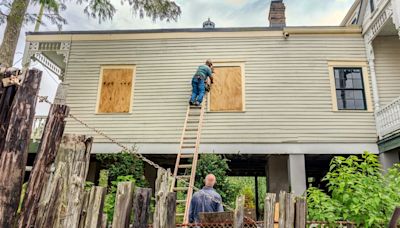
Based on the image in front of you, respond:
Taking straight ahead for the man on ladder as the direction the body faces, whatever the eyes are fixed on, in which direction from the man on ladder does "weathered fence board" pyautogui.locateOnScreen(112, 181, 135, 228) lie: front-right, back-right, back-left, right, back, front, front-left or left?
back-right

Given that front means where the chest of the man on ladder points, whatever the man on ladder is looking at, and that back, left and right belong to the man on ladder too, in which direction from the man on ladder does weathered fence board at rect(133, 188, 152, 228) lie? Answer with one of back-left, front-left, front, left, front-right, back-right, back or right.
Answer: back-right

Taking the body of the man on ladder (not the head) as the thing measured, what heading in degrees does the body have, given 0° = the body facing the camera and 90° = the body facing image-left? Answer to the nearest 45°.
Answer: approximately 225°

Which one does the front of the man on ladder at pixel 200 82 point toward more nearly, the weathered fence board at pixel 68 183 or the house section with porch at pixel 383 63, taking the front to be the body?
the house section with porch

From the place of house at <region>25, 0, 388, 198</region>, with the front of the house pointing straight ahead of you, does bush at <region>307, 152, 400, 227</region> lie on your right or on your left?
on your left
